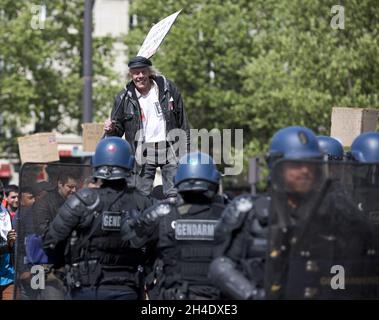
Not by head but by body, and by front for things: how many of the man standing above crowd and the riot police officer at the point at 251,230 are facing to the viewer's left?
0

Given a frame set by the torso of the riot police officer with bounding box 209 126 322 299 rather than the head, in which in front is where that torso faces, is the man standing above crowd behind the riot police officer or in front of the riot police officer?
behind

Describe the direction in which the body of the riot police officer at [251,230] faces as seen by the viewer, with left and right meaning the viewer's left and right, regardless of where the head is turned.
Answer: facing the viewer and to the right of the viewer

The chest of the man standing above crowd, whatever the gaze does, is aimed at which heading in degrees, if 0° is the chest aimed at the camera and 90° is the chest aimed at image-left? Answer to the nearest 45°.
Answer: approximately 0°

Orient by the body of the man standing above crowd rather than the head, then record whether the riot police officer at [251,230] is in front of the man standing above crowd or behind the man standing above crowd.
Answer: in front
